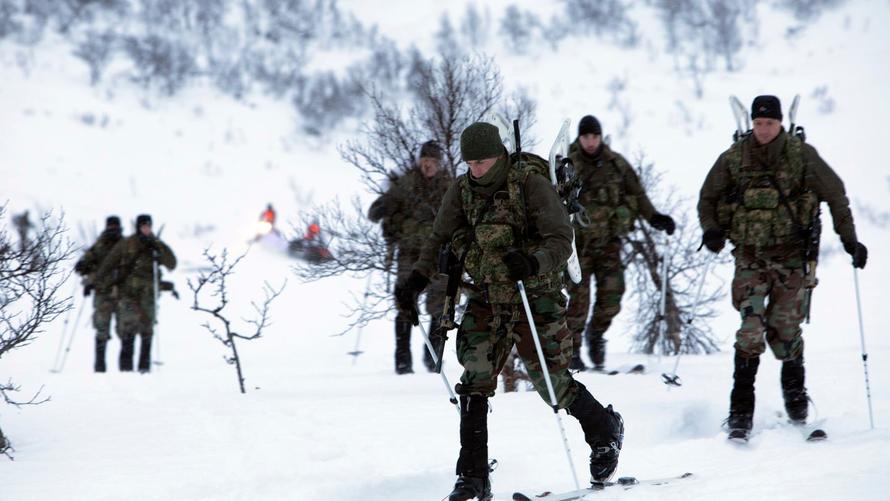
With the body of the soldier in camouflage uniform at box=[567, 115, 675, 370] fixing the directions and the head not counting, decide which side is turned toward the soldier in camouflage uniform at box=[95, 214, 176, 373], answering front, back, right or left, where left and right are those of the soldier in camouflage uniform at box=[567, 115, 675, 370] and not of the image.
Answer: right

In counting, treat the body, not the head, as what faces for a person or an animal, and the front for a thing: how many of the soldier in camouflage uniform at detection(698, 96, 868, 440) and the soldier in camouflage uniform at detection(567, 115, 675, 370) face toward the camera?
2

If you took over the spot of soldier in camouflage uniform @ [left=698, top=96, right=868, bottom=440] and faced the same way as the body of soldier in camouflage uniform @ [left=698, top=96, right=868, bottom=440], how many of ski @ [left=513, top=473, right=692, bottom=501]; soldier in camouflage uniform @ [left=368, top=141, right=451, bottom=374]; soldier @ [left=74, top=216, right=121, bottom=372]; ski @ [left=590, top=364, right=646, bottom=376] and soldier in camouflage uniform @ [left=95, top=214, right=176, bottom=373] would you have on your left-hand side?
0

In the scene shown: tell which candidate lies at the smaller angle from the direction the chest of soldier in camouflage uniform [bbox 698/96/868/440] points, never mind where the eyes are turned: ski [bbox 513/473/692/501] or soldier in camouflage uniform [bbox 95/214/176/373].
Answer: the ski

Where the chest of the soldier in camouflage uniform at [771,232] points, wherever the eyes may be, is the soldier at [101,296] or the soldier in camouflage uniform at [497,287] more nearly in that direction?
the soldier in camouflage uniform

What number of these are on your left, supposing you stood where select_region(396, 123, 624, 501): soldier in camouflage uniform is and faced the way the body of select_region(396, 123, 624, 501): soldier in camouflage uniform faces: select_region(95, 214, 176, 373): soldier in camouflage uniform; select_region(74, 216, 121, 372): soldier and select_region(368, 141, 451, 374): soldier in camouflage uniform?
0

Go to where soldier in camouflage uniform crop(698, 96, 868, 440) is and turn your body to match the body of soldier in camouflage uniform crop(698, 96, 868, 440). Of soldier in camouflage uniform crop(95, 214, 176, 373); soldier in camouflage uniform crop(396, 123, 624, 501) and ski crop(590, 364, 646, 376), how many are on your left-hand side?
0

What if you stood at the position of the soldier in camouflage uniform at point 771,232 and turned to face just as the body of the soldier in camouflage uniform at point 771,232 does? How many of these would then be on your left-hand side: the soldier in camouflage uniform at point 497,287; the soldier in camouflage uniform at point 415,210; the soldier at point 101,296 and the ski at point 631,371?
0

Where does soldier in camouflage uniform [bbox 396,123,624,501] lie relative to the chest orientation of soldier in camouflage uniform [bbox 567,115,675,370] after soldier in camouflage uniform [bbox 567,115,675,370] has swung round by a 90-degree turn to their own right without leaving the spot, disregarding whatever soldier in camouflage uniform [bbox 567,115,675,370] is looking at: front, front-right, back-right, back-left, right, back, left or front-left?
left

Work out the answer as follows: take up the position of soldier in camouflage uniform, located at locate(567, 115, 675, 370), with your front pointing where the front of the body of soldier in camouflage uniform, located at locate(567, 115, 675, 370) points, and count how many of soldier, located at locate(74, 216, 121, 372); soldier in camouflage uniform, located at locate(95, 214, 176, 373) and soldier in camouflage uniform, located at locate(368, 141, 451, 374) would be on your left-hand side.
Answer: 0

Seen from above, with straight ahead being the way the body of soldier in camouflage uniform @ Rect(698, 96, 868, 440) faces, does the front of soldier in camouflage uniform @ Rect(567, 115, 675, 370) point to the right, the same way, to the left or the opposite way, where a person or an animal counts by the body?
the same way

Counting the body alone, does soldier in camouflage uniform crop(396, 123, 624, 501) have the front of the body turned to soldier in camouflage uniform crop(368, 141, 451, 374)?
no

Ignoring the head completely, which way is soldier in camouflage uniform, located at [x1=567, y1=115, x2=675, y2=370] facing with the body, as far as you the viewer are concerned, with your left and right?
facing the viewer

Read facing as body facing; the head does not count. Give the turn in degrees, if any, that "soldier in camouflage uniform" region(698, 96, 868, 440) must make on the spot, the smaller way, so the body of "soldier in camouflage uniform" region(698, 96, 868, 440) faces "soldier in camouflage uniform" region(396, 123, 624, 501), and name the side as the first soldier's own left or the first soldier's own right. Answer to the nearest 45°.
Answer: approximately 45° to the first soldier's own right

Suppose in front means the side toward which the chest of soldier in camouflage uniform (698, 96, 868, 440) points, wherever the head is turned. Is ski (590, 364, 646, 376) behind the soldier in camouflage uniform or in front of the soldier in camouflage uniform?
behind

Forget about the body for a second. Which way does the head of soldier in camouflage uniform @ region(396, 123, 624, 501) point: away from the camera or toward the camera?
toward the camera

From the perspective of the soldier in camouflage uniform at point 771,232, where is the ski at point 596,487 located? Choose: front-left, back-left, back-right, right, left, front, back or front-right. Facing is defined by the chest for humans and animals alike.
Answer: front-right

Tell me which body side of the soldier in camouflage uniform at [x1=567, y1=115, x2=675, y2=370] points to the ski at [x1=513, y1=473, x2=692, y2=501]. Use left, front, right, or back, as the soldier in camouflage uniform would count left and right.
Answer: front

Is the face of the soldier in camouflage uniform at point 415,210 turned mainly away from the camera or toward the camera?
toward the camera

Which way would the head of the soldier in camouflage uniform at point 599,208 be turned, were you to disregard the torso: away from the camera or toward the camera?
toward the camera

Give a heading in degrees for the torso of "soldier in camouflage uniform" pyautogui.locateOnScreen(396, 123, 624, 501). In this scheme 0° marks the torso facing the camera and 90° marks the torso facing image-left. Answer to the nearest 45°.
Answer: approximately 45°
